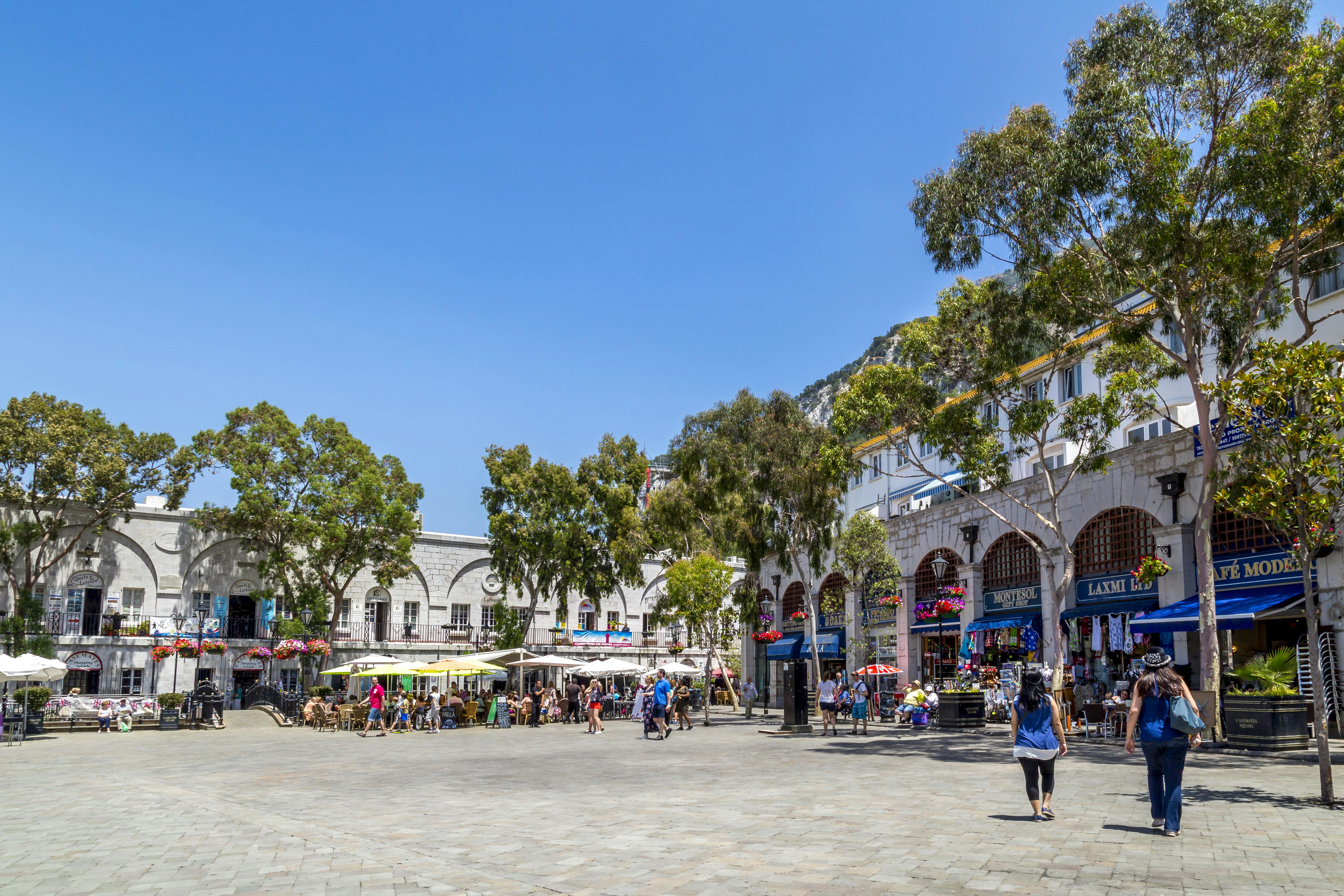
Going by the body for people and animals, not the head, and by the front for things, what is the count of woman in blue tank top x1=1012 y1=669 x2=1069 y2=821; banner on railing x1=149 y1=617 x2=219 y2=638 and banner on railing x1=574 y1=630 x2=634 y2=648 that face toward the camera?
2

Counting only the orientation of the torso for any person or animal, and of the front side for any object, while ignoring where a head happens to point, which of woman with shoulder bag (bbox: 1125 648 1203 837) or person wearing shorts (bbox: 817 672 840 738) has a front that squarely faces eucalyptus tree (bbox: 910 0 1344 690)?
the woman with shoulder bag

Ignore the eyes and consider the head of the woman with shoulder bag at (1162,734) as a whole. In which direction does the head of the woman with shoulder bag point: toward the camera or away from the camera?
away from the camera

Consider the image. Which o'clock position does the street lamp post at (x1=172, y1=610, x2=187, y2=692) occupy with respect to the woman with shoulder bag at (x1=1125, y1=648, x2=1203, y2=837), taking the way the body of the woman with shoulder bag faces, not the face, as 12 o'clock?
The street lamp post is roughly at 10 o'clock from the woman with shoulder bag.

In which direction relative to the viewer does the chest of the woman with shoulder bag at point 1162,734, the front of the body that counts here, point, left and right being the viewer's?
facing away from the viewer

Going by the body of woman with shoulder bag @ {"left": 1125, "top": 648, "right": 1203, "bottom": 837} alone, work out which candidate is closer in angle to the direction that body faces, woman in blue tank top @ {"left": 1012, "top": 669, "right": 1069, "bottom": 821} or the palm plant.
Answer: the palm plant

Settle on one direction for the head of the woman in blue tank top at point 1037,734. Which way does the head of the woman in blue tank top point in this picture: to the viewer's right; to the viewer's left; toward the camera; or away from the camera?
away from the camera

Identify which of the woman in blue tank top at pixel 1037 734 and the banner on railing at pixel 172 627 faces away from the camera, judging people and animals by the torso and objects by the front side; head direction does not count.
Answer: the woman in blue tank top
